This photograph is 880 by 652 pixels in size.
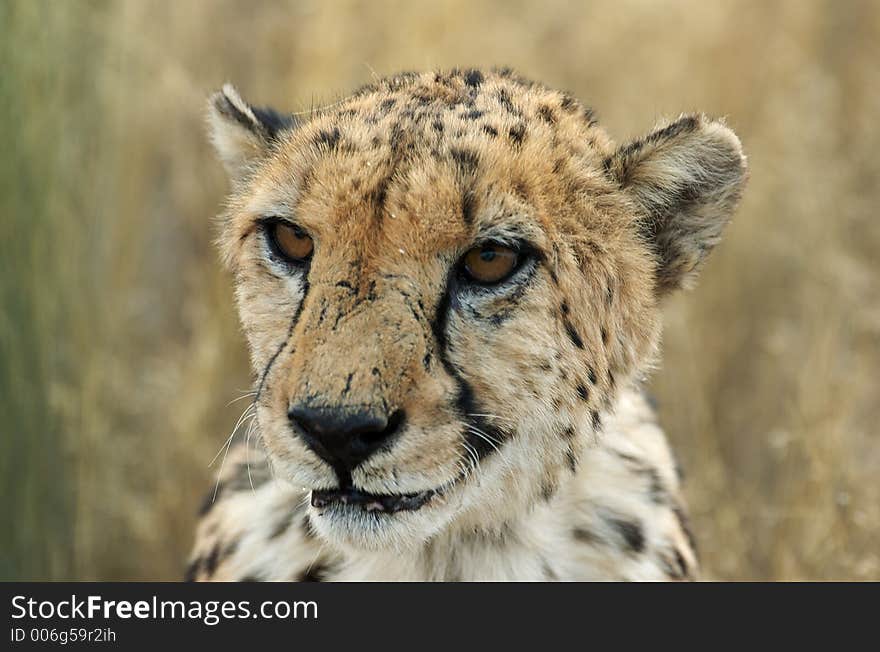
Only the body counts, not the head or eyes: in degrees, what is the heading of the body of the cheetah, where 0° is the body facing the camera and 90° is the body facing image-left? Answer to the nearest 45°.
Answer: approximately 45°
